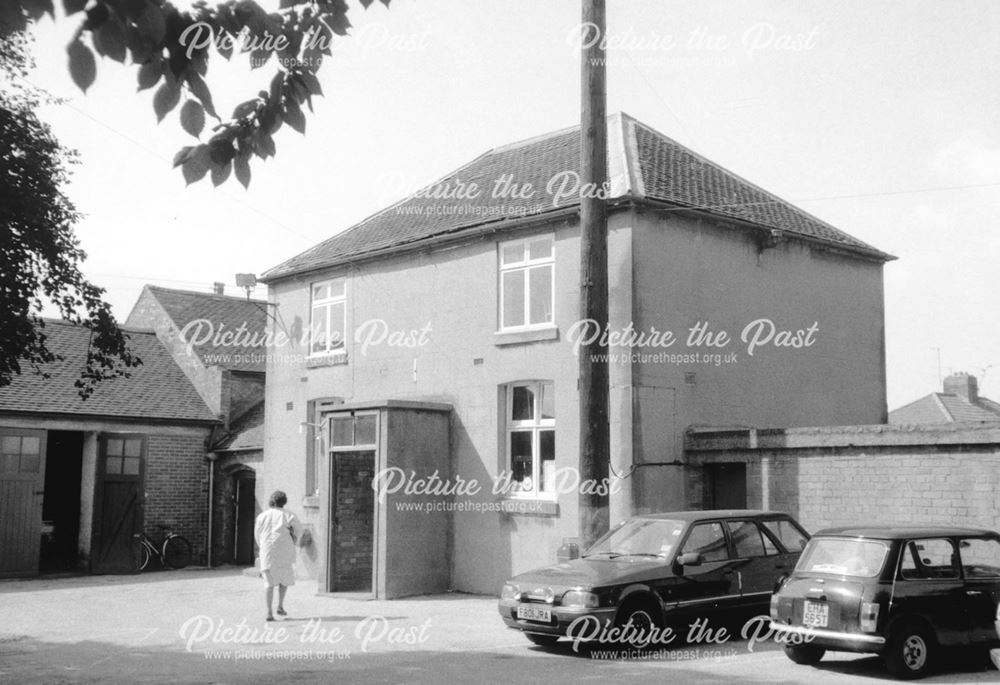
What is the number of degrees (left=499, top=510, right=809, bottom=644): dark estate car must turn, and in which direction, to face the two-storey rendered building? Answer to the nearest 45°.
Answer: approximately 135° to its right

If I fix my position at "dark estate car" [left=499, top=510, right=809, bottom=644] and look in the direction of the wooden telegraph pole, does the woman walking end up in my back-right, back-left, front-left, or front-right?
front-left

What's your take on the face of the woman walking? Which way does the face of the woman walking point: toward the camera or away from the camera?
away from the camera

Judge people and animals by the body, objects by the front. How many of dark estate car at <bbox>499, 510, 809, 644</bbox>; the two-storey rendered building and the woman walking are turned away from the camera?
1

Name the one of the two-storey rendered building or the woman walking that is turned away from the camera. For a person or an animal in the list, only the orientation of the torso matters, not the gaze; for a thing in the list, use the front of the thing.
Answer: the woman walking

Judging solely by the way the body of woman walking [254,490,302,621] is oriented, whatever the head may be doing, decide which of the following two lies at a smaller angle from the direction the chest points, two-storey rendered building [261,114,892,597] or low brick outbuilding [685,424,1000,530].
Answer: the two-storey rendered building

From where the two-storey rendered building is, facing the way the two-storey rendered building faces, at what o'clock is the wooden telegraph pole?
The wooden telegraph pole is roughly at 10 o'clock from the two-storey rendered building.

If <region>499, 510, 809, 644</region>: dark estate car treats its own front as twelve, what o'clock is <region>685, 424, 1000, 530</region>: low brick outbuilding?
The low brick outbuilding is roughly at 6 o'clock from the dark estate car.

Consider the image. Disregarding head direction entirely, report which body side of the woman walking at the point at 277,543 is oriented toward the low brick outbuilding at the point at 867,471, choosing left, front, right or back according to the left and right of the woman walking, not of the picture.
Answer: right

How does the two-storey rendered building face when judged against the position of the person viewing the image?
facing the viewer and to the left of the viewer

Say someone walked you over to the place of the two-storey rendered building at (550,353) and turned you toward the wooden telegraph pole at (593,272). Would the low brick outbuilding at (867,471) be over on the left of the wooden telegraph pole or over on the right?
left

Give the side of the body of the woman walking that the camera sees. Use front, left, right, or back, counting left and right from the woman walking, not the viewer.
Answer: back
